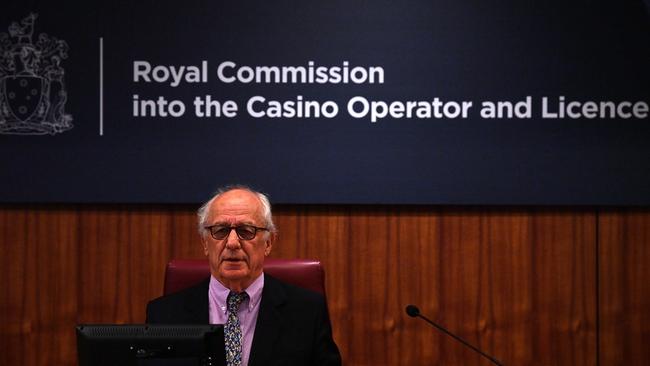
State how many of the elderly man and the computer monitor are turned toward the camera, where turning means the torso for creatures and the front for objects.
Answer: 1

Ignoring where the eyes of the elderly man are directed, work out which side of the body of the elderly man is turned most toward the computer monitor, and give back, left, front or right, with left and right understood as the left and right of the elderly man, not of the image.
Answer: front

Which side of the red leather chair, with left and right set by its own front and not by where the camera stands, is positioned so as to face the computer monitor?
front

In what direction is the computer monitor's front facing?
away from the camera

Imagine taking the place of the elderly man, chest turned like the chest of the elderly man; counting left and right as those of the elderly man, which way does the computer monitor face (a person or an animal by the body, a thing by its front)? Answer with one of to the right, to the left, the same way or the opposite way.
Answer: the opposite way

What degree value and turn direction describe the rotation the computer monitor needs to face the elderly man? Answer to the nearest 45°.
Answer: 0° — it already faces them

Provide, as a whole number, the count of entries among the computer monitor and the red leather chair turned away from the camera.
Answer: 1

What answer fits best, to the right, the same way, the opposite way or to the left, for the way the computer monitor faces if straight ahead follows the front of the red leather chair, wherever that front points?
the opposite way
